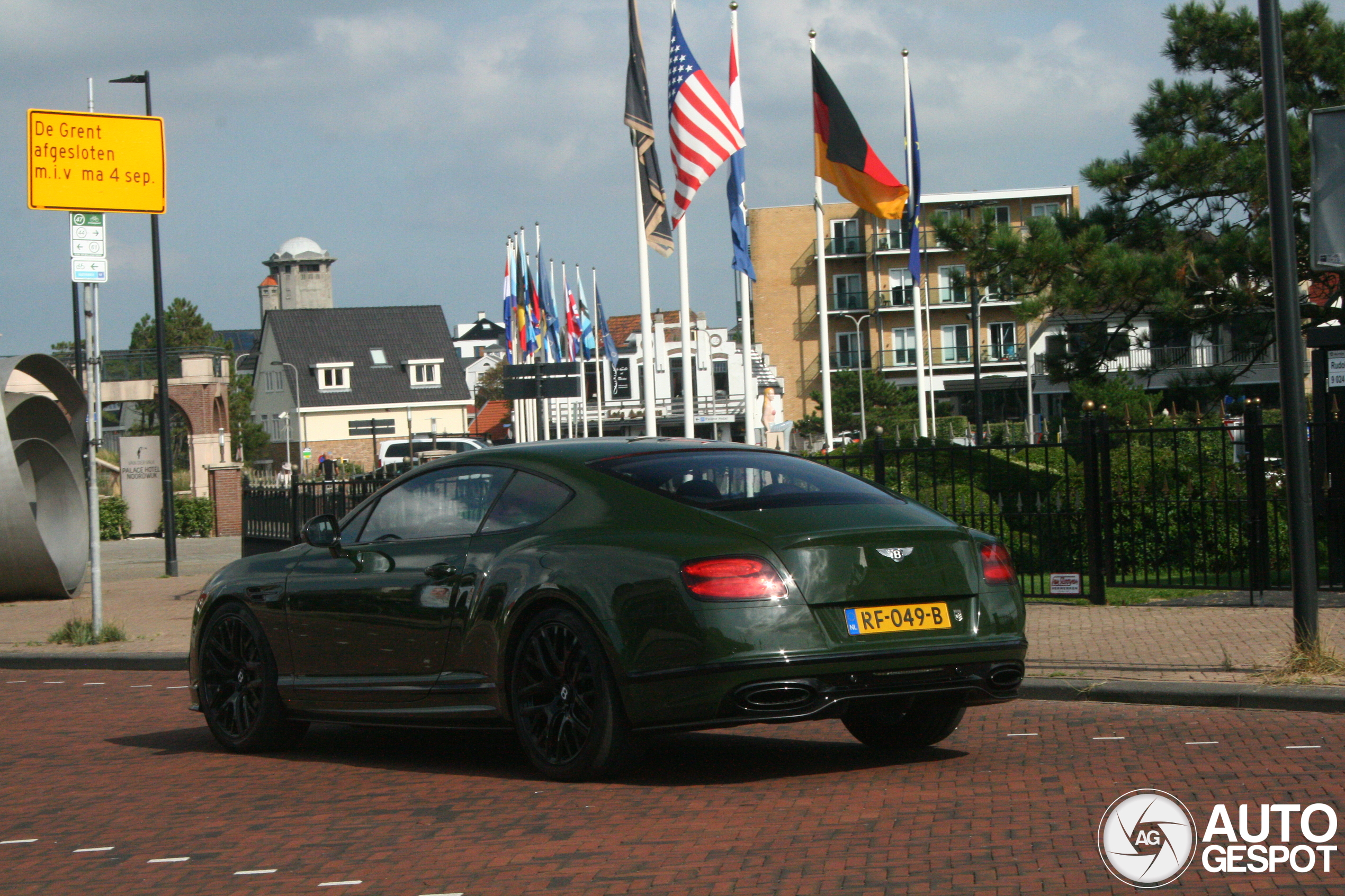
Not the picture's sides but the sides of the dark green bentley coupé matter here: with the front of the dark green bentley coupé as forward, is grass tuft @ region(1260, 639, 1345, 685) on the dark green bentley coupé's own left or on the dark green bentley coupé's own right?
on the dark green bentley coupé's own right

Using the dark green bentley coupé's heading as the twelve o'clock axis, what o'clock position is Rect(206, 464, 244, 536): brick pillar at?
The brick pillar is roughly at 1 o'clock from the dark green bentley coupé.

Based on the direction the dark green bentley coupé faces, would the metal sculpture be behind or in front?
in front

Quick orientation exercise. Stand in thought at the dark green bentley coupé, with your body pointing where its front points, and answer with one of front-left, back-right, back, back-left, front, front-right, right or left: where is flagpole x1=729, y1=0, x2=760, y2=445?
front-right

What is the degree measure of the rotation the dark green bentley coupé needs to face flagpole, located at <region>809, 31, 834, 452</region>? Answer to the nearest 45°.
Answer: approximately 45° to its right

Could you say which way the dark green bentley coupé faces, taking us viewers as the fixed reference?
facing away from the viewer and to the left of the viewer

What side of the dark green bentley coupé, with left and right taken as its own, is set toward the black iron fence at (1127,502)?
right

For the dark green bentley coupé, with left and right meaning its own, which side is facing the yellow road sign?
front

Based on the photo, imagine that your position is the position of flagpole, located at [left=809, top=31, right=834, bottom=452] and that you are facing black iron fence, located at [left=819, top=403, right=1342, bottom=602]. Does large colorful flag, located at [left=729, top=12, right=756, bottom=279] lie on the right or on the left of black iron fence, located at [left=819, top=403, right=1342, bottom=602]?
right

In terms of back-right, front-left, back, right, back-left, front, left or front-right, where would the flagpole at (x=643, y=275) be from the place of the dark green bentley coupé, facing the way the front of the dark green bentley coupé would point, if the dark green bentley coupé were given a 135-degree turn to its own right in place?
left

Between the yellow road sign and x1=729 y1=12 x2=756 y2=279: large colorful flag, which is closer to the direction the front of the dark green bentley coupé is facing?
the yellow road sign

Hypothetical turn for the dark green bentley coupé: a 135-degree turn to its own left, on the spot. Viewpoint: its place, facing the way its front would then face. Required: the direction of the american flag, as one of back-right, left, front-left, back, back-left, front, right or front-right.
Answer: back

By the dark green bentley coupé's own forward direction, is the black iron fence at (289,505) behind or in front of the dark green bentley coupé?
in front

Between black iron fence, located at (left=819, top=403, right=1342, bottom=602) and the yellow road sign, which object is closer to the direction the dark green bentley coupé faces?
the yellow road sign

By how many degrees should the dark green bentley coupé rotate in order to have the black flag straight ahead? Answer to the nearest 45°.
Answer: approximately 45° to its right
